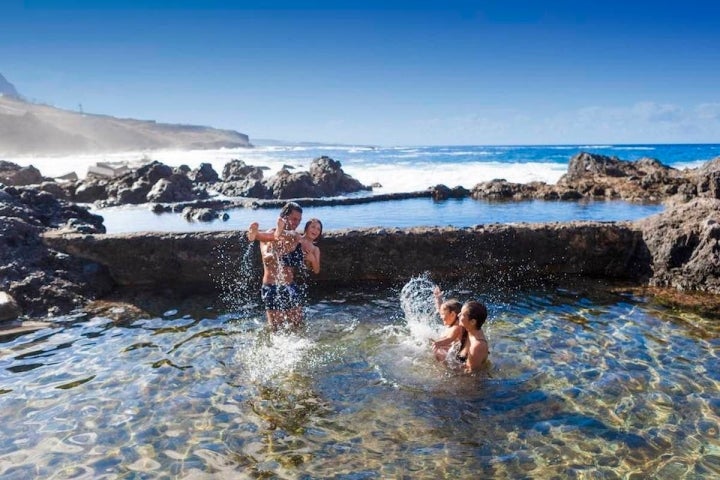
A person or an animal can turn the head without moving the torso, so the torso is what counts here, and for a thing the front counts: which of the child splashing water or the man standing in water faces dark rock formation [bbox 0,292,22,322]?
the child splashing water

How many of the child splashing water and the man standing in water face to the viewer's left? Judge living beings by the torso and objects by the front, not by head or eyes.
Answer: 1

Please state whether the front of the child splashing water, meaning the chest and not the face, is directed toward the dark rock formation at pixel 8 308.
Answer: yes

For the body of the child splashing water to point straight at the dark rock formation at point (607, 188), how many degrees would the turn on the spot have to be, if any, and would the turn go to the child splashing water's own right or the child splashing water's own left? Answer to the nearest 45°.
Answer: approximately 90° to the child splashing water's own right

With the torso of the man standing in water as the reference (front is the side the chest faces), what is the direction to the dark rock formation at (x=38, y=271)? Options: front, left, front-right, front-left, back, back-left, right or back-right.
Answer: back-right

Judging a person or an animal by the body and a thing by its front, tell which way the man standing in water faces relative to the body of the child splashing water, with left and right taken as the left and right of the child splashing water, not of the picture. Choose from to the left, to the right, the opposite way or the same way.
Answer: to the left

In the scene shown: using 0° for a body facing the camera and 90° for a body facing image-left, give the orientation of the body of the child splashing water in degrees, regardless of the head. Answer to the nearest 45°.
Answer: approximately 90°

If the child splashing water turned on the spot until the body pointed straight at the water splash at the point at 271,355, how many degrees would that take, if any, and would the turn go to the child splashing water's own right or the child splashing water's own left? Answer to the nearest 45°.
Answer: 0° — they already face it

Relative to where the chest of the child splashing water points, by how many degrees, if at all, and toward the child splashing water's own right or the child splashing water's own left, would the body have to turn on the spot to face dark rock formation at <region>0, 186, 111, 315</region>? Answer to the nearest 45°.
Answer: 0° — they already face it

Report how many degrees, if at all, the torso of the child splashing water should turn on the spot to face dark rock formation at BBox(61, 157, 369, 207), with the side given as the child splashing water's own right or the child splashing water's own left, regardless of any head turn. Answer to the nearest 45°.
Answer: approximately 45° to the child splashing water's own right

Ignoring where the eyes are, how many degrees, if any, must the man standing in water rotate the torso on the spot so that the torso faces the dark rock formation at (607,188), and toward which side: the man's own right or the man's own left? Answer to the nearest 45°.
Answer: approximately 135° to the man's own left

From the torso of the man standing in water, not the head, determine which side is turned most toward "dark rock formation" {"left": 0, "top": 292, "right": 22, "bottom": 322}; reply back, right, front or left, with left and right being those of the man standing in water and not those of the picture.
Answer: right

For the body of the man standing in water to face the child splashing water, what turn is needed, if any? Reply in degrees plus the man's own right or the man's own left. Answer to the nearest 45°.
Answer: approximately 45° to the man's own left
